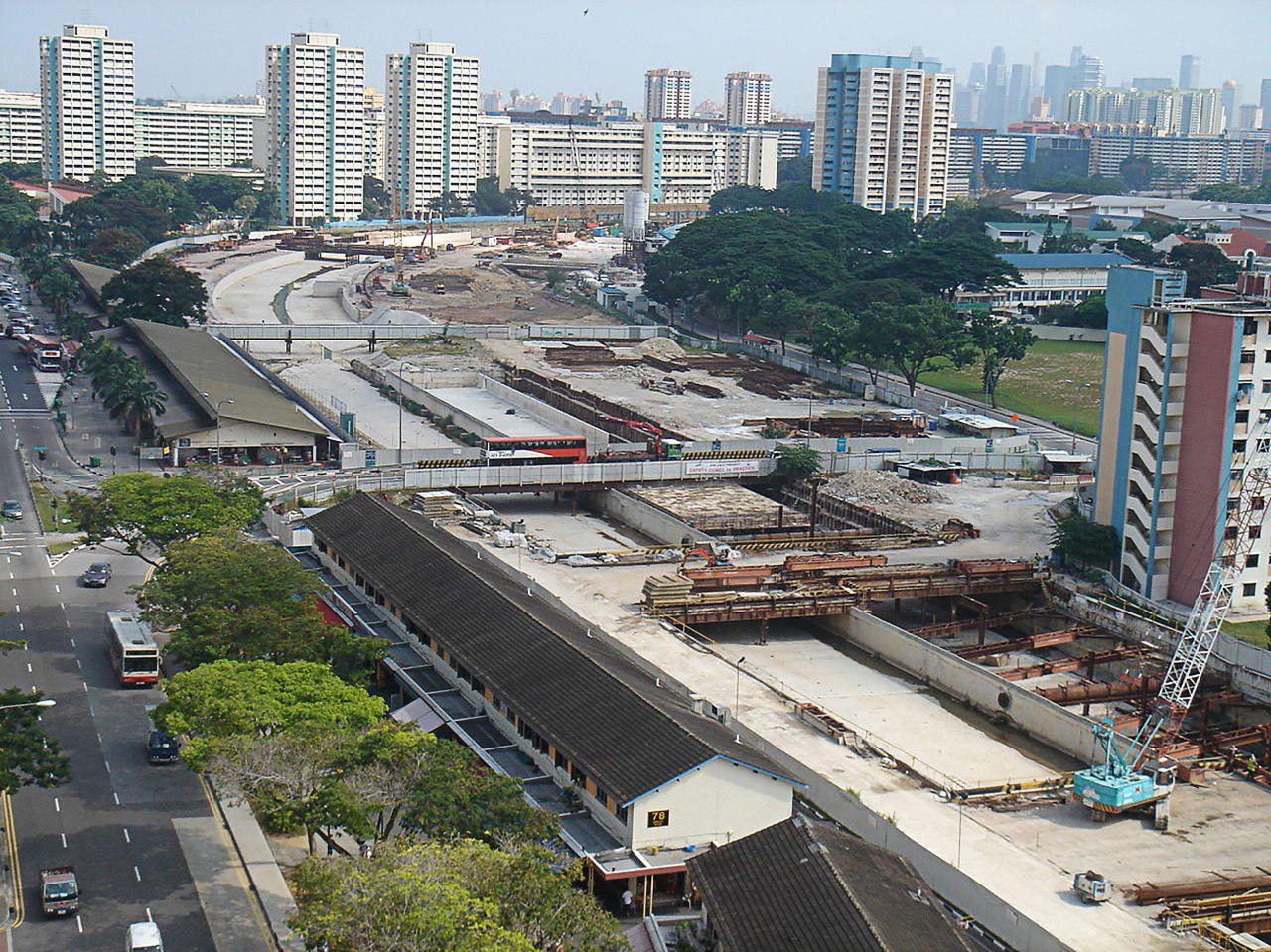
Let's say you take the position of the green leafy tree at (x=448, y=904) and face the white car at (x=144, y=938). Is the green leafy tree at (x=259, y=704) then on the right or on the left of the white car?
right

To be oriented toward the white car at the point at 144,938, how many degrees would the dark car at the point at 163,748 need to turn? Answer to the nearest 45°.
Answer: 0° — it already faces it

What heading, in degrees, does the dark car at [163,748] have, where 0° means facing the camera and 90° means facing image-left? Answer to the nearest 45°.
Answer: approximately 0°
